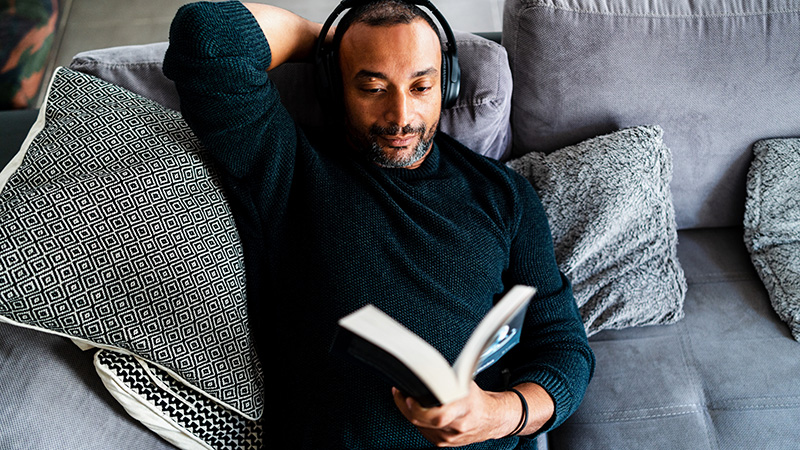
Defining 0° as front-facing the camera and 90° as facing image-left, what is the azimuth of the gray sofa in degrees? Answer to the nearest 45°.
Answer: approximately 0°

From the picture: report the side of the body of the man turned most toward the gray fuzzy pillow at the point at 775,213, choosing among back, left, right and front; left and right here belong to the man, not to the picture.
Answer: left

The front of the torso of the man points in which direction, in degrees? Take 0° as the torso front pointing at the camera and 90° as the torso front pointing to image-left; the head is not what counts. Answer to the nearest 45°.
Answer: approximately 0°
